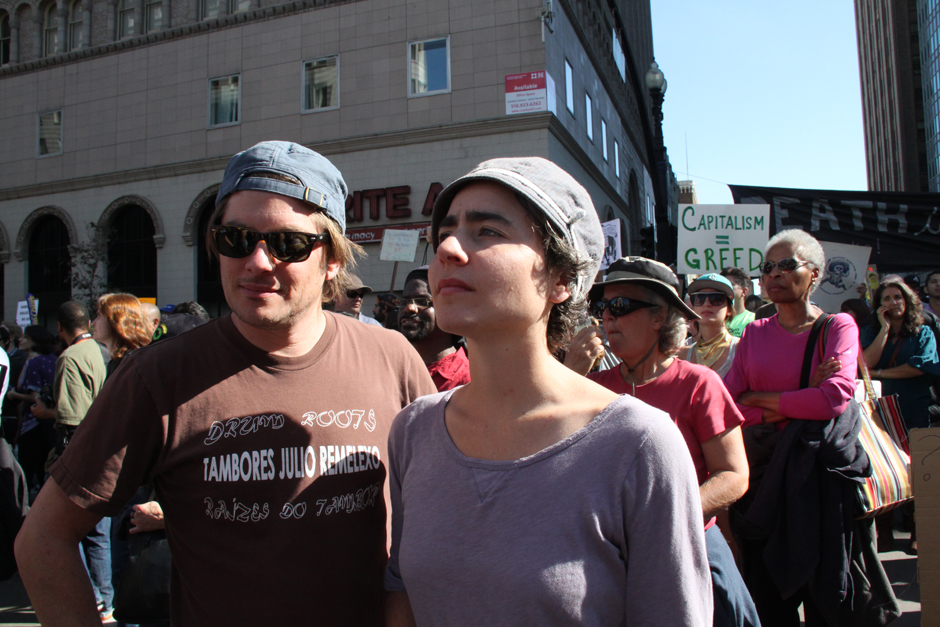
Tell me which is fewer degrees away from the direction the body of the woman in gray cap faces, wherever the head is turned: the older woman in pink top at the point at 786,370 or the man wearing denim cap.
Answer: the man wearing denim cap

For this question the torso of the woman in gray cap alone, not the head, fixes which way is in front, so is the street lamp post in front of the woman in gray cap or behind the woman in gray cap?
behind

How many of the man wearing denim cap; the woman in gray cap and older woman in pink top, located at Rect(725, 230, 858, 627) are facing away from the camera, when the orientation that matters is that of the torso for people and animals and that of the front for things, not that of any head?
0

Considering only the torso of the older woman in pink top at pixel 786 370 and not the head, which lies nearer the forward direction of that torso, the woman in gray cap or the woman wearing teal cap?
the woman in gray cap

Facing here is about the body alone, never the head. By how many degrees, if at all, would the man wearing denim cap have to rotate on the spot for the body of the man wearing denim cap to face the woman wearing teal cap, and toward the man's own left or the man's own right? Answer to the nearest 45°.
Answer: approximately 135° to the man's own left

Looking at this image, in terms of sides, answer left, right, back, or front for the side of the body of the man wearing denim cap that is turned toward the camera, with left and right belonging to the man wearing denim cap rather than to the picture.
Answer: front

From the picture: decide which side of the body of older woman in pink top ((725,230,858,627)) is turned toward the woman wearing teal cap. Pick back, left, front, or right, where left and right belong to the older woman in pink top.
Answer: right

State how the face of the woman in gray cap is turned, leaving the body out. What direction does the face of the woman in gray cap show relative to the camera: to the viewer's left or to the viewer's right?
to the viewer's left

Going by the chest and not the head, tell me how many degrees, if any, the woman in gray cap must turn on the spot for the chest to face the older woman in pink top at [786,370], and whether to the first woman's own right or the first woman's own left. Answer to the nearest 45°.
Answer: approximately 180°

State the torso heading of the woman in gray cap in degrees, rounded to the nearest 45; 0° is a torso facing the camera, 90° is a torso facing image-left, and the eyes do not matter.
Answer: approximately 45°
